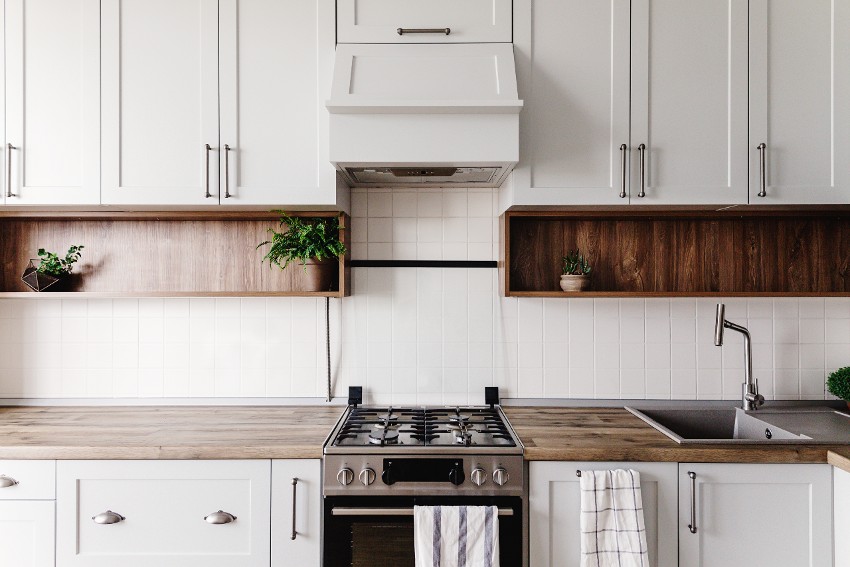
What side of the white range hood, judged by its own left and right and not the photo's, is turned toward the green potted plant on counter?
left

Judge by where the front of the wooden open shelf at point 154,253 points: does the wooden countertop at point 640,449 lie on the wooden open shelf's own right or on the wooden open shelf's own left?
on the wooden open shelf's own left

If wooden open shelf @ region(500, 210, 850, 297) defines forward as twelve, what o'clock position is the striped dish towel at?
The striped dish towel is roughly at 1 o'clock from the wooden open shelf.

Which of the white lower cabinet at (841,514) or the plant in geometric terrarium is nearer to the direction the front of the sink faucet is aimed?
the plant in geometric terrarium

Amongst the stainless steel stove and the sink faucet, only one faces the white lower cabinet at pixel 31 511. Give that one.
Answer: the sink faucet

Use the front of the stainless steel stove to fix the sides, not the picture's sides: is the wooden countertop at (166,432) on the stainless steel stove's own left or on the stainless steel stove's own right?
on the stainless steel stove's own right

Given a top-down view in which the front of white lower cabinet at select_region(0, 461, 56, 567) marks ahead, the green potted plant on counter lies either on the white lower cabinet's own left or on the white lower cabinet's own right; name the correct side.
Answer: on the white lower cabinet's own left

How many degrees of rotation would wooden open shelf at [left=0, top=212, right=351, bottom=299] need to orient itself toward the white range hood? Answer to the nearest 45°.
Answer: approximately 45° to its left

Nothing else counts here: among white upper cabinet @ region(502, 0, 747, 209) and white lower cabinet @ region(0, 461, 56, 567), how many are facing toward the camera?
2

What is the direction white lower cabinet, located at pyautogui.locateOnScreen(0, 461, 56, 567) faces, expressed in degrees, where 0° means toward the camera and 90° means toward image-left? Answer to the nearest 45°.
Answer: approximately 0°
